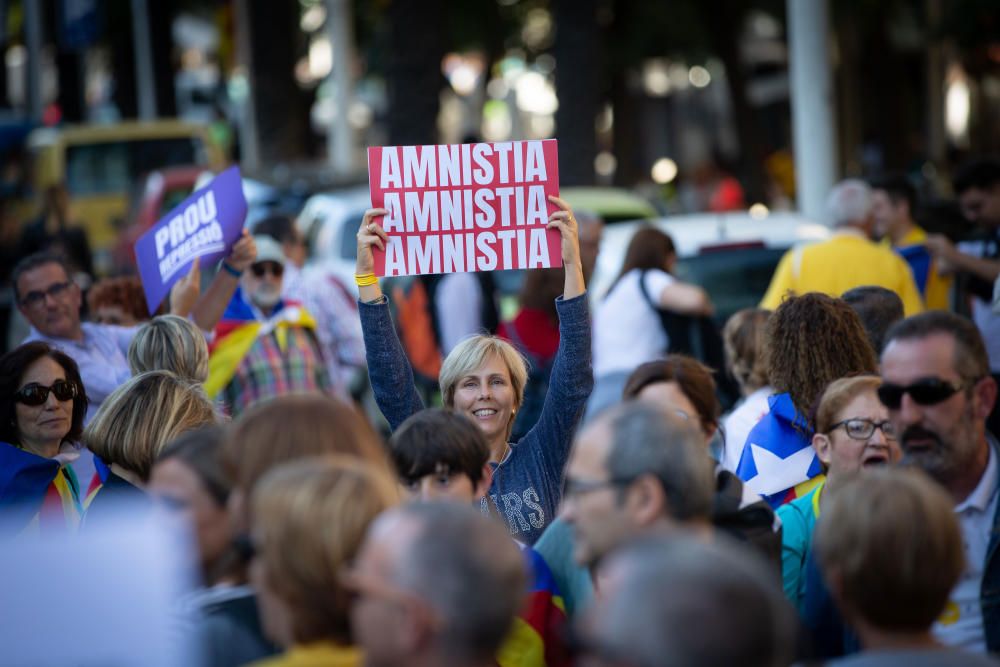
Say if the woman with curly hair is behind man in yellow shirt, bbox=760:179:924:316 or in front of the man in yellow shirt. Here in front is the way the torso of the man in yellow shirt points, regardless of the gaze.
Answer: behind

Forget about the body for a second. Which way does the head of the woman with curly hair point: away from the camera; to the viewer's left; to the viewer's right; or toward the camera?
away from the camera

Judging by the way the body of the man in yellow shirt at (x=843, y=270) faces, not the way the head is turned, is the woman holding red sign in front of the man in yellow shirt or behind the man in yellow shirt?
behind

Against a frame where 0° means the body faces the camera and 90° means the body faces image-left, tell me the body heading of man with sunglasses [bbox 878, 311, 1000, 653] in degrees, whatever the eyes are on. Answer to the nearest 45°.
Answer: approximately 45°

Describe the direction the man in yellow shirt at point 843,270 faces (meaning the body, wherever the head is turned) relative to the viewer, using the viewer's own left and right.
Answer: facing away from the viewer
